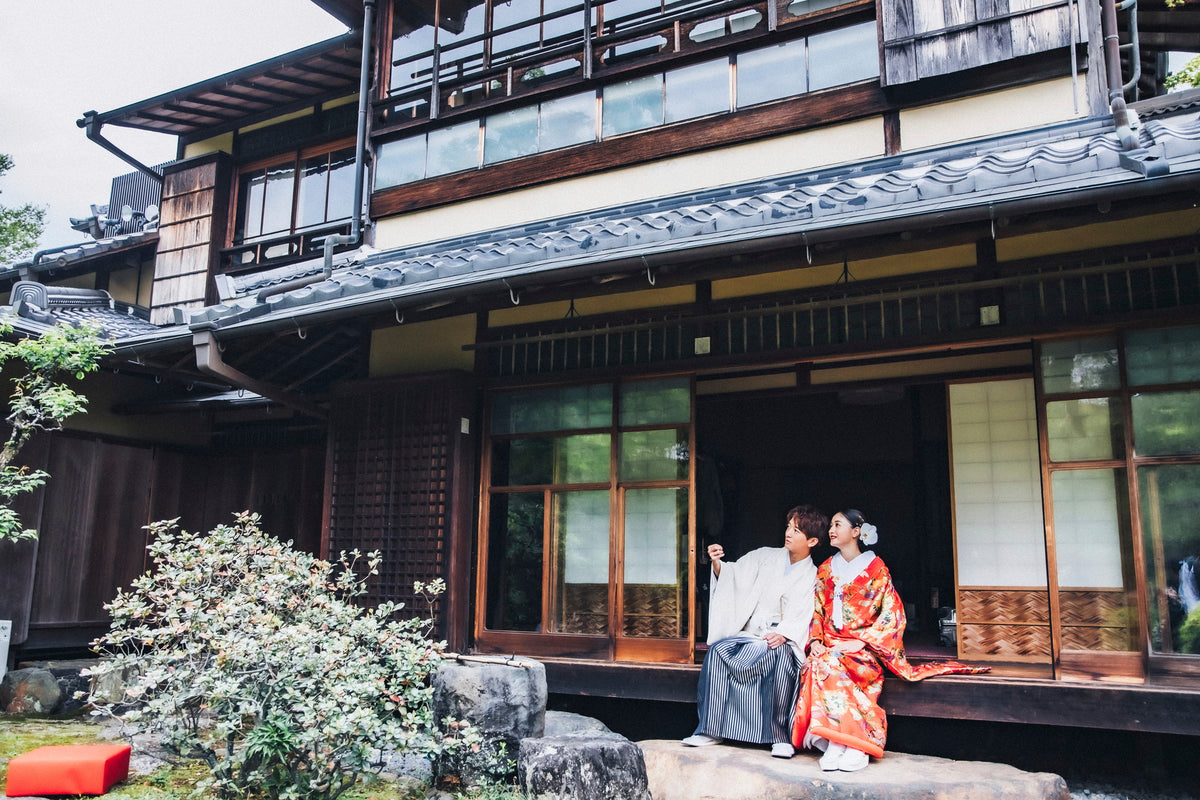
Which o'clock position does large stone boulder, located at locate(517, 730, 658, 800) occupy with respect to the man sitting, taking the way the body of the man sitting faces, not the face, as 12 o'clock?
The large stone boulder is roughly at 12 o'clock from the man sitting.

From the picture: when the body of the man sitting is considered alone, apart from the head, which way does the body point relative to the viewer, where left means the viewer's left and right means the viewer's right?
facing the viewer and to the left of the viewer

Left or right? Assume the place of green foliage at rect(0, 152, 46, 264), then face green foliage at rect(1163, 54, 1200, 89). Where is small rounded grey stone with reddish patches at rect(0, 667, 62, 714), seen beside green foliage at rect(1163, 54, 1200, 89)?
right

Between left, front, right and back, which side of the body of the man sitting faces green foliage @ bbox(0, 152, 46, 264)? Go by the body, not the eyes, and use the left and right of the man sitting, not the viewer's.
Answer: right

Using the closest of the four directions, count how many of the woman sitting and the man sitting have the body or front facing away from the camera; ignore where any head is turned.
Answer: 0

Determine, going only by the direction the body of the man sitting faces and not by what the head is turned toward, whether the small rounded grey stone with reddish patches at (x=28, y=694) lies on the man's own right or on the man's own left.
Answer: on the man's own right

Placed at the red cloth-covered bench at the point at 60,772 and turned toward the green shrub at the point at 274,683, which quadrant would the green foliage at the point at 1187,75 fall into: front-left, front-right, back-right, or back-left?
front-left

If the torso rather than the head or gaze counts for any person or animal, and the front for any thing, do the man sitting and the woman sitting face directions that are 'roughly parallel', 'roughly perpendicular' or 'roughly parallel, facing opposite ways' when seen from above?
roughly parallel

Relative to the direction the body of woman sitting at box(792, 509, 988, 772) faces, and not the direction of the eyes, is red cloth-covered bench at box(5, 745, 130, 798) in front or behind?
in front

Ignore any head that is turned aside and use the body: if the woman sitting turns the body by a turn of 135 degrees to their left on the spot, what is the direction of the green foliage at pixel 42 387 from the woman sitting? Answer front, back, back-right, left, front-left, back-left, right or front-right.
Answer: back

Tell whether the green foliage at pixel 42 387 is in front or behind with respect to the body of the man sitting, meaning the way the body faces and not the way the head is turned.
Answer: in front
